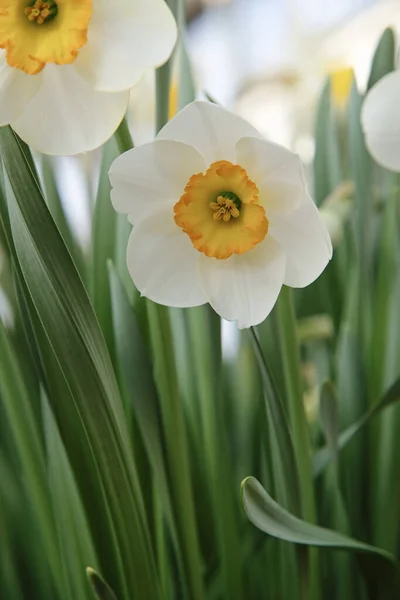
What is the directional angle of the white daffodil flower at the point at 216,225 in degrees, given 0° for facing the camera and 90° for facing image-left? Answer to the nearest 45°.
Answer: approximately 0°

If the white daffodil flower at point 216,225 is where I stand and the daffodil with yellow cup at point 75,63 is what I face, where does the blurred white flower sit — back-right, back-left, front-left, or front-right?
back-right
